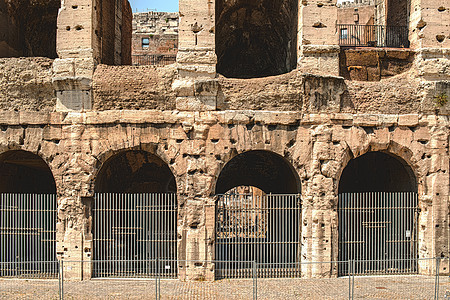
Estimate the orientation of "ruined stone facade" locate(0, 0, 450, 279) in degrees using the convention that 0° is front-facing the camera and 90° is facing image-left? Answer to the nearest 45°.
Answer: approximately 0°

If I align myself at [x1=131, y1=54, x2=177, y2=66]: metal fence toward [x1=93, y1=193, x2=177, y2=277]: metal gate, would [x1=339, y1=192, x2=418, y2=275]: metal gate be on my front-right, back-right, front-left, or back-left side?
front-left
